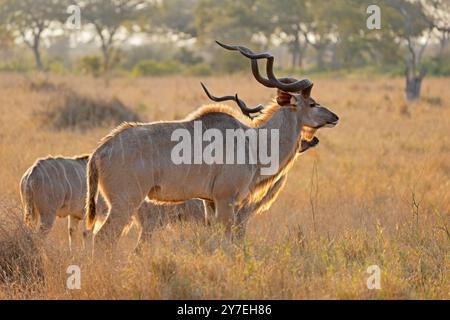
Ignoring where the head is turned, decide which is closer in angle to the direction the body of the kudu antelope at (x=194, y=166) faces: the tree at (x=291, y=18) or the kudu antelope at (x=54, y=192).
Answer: the tree

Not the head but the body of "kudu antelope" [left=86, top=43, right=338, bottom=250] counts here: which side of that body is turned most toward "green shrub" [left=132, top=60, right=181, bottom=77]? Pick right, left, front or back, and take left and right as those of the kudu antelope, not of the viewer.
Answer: left

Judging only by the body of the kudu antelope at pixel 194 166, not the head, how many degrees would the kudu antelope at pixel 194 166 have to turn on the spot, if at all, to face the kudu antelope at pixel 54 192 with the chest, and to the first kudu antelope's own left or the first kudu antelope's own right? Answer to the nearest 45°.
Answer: approximately 135° to the first kudu antelope's own left

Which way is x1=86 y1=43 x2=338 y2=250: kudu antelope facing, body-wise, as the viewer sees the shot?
to the viewer's right

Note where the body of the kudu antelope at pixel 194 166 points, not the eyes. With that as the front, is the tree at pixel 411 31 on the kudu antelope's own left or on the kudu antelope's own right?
on the kudu antelope's own left

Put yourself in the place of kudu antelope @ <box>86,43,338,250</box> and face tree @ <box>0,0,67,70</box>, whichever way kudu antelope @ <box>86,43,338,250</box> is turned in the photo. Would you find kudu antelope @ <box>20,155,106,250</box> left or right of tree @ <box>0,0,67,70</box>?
left

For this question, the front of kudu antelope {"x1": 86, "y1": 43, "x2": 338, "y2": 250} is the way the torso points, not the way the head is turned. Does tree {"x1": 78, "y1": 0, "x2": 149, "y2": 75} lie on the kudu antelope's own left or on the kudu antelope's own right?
on the kudu antelope's own left

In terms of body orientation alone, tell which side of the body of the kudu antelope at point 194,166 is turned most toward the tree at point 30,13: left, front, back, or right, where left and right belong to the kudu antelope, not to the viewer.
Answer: left

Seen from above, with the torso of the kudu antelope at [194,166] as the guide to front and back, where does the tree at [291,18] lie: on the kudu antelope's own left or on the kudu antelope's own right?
on the kudu antelope's own left
